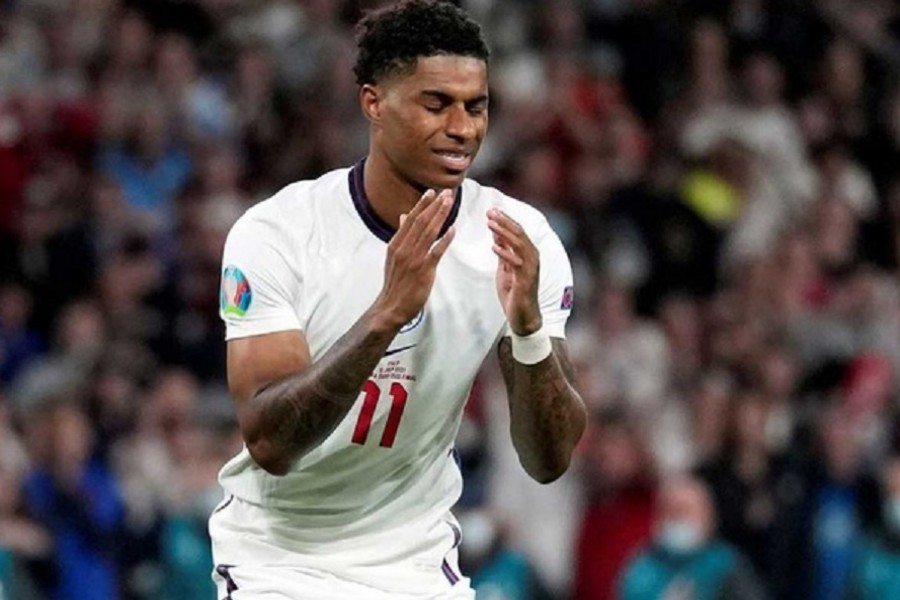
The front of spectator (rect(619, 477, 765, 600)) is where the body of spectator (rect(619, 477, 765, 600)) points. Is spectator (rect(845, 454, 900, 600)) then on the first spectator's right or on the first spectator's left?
on the first spectator's left

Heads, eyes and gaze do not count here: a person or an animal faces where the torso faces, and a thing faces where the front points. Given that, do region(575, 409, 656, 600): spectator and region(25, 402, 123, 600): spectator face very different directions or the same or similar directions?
same or similar directions

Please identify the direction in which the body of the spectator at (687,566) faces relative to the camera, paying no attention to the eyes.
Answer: toward the camera

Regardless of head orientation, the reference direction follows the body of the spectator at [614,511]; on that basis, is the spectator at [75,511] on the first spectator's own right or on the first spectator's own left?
on the first spectator's own right

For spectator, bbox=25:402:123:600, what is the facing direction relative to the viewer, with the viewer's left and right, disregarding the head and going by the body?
facing the viewer

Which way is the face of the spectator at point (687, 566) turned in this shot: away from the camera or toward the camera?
toward the camera

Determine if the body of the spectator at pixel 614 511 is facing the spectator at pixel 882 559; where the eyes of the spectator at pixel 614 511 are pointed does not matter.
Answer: no

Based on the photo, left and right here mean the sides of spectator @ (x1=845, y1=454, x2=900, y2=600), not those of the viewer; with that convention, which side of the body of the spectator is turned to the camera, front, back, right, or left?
front

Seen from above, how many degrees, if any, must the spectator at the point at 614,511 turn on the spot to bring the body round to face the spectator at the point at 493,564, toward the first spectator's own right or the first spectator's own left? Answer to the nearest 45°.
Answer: approximately 45° to the first spectator's own right

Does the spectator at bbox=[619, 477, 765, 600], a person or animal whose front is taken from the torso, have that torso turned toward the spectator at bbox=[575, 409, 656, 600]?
no

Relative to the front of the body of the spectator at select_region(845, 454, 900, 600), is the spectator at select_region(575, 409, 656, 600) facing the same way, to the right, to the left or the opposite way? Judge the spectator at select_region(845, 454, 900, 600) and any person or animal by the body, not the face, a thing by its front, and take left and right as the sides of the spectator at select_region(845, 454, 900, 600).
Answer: the same way

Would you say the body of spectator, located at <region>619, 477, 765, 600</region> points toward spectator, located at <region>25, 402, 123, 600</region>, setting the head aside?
no

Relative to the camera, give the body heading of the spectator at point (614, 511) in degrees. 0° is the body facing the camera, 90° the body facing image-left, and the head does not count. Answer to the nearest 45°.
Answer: approximately 0°

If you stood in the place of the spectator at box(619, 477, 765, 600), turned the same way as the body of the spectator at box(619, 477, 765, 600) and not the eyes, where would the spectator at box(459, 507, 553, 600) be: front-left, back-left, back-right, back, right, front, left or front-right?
right

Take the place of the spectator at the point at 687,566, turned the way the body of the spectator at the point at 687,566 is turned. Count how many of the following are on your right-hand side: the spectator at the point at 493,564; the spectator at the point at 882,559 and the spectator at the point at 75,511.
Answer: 2
